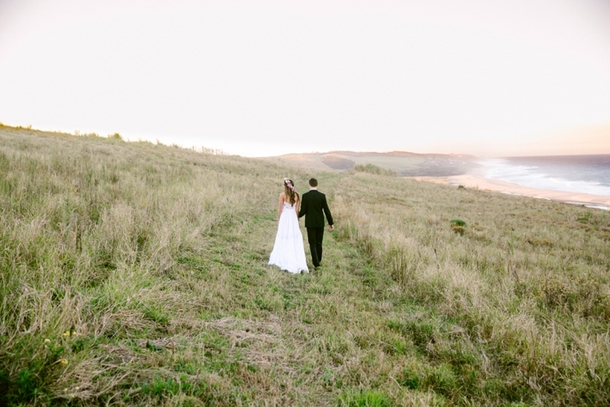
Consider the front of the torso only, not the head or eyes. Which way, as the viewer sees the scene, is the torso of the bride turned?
away from the camera

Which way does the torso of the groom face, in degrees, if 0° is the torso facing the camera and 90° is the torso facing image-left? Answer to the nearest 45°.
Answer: approximately 180°

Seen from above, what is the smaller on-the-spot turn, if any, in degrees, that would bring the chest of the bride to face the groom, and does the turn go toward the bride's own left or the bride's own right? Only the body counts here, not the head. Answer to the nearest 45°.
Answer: approximately 45° to the bride's own right

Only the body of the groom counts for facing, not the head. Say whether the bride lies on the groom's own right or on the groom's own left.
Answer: on the groom's own left

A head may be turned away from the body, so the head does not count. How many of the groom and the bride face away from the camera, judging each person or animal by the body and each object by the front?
2
